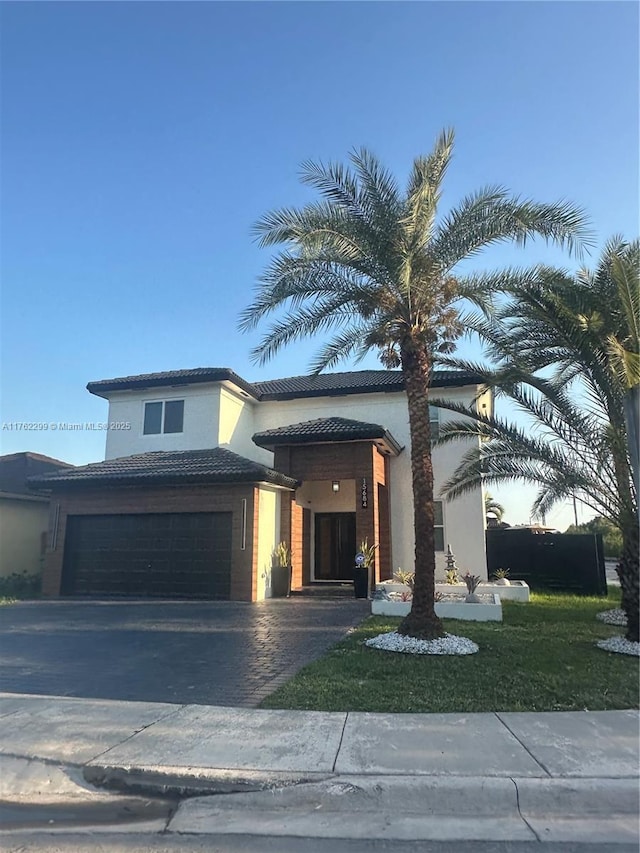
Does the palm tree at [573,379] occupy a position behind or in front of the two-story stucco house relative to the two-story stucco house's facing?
in front

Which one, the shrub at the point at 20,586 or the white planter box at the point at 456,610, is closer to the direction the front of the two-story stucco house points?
the white planter box

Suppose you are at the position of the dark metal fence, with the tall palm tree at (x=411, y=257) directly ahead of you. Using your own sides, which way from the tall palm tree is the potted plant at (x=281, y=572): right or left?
right

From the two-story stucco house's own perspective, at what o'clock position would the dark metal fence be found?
The dark metal fence is roughly at 9 o'clock from the two-story stucco house.

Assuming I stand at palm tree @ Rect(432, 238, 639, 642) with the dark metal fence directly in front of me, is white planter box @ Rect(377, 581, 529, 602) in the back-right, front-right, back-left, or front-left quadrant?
front-left

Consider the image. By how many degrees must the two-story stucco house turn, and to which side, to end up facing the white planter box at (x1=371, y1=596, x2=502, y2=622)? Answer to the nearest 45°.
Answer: approximately 45° to its left

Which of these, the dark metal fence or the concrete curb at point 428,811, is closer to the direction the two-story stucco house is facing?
the concrete curb

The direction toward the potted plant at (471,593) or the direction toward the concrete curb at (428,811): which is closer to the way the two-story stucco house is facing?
the concrete curb

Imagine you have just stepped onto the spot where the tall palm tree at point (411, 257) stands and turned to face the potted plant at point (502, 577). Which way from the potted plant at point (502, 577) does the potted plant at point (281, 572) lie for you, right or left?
left

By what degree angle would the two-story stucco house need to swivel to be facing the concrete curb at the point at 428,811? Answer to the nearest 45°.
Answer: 0° — it already faces it

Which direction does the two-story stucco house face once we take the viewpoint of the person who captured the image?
facing the viewer

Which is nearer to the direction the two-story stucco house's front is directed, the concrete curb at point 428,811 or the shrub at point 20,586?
the concrete curb

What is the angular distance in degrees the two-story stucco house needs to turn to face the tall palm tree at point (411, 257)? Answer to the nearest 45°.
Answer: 0° — it already faces it

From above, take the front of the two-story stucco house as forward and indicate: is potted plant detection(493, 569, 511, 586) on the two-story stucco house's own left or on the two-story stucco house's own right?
on the two-story stucco house's own left
